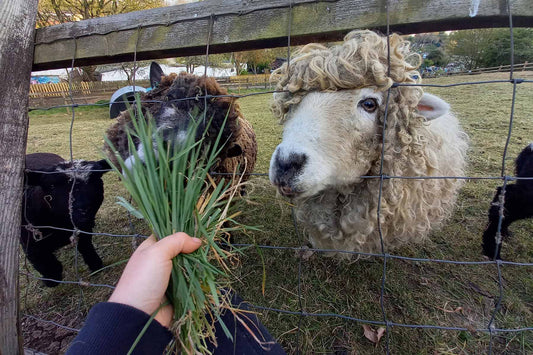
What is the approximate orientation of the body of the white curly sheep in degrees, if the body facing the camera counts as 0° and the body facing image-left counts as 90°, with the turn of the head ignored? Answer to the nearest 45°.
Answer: approximately 45°

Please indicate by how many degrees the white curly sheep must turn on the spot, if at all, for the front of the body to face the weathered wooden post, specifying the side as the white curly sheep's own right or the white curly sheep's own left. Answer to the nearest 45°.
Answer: approximately 45° to the white curly sheep's own right
